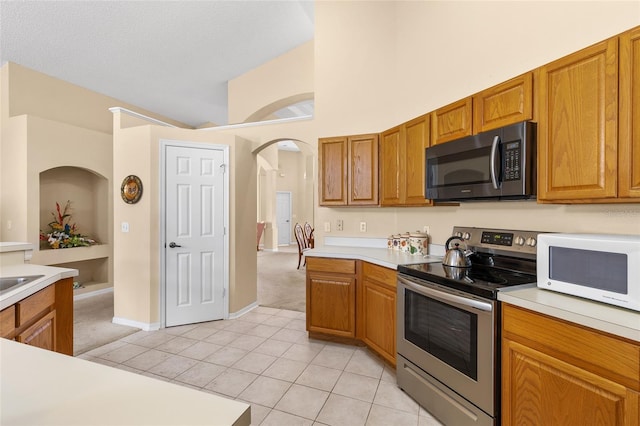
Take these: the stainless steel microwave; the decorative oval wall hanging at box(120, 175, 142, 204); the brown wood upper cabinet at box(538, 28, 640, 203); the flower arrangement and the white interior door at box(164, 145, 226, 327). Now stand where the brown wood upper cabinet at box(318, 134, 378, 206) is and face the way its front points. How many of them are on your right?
3

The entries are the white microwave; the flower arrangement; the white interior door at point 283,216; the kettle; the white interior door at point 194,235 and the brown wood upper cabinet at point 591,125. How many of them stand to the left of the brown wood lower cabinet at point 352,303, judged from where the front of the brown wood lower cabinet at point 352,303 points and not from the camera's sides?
3

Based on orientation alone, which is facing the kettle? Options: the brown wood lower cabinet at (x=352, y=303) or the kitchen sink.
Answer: the kitchen sink

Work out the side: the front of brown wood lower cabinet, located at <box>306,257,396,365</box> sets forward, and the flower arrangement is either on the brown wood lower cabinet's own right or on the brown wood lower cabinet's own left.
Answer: on the brown wood lower cabinet's own right

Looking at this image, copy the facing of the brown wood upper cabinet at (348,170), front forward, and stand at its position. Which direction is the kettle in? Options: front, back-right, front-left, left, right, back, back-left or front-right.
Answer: front-left

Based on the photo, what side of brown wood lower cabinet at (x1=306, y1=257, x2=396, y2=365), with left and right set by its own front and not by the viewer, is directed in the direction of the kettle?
left

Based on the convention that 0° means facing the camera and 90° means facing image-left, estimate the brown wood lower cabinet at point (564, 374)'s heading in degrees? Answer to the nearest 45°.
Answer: approximately 45°

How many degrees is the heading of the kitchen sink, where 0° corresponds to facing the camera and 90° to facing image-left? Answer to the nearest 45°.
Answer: approximately 315°

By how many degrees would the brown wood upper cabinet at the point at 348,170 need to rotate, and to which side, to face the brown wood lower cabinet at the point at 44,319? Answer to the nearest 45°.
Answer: approximately 45° to its right

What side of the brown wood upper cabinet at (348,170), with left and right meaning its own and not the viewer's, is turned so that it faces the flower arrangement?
right
